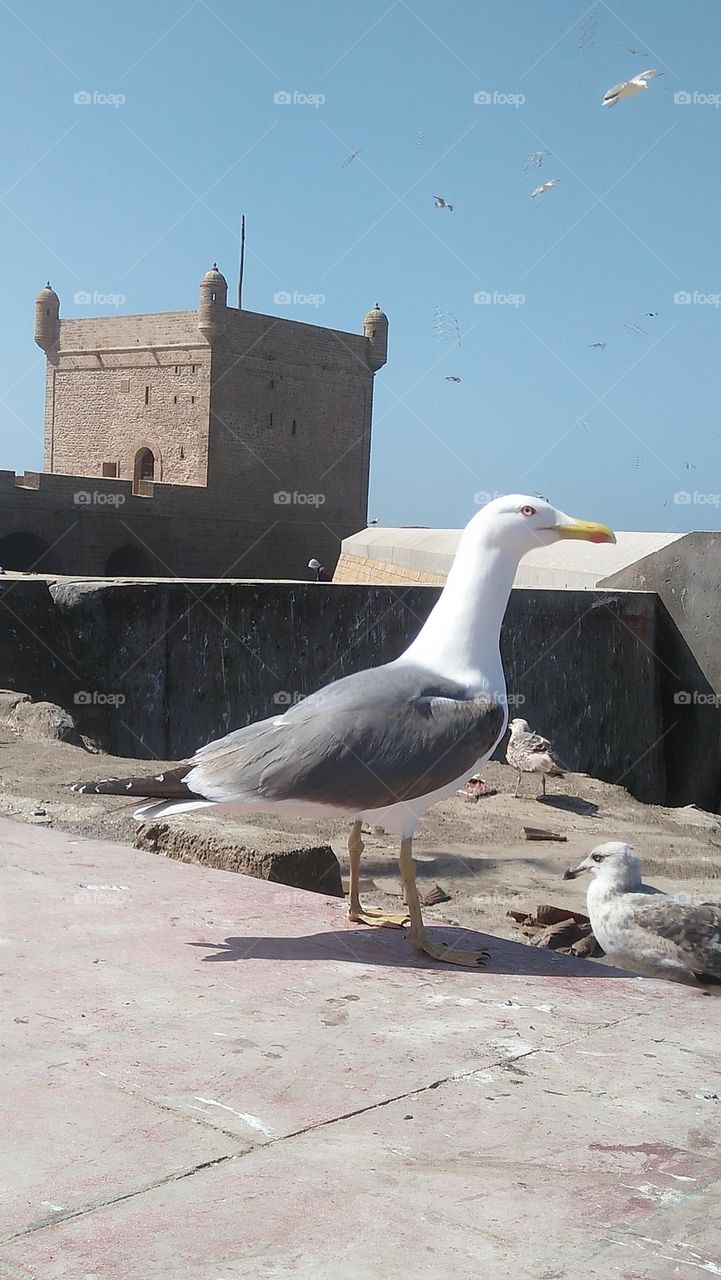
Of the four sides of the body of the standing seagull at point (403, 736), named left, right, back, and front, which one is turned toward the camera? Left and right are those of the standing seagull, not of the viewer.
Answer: right

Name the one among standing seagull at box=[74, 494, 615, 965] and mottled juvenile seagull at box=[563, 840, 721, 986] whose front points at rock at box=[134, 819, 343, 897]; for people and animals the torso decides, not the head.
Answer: the mottled juvenile seagull

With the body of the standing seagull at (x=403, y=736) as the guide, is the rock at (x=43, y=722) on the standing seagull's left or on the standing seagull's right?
on the standing seagull's left

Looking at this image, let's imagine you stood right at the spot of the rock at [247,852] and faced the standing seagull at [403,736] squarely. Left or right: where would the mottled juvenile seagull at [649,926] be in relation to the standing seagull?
left

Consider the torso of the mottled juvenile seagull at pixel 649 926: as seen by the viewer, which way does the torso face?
to the viewer's left

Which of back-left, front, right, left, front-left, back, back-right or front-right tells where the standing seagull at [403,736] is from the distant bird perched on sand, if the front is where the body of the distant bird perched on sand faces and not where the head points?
front-left

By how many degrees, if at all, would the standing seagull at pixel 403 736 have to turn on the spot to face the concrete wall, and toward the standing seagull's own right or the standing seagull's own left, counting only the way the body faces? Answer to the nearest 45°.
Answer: approximately 90° to the standing seagull's own left

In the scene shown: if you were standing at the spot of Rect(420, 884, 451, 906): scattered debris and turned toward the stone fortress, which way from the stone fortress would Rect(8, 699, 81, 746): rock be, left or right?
left

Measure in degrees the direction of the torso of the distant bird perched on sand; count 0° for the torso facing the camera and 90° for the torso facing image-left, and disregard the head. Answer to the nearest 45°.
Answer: approximately 45°

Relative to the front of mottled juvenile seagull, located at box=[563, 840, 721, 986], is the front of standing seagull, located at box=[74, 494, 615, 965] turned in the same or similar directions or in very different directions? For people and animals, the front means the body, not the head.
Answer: very different directions
